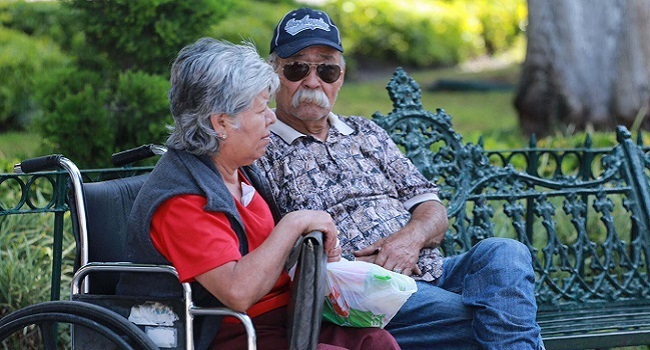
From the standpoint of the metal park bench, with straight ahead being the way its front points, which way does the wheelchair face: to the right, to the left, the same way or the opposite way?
to the left

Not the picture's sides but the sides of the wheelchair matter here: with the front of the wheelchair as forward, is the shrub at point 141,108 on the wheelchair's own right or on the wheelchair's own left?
on the wheelchair's own left

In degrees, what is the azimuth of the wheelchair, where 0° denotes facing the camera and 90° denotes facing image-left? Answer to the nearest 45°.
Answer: approximately 315°

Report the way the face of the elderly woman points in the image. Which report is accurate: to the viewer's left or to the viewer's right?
to the viewer's right

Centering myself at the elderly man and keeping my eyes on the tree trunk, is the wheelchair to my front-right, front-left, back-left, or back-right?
back-left

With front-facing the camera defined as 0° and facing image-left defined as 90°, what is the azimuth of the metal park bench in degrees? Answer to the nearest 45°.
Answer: approximately 0°

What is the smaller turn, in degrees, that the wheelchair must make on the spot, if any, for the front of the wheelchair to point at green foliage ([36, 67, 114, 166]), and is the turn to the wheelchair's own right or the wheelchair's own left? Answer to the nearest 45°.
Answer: approximately 135° to the wheelchair's own left

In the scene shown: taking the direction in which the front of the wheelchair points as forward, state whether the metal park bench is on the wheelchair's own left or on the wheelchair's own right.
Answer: on the wheelchair's own left

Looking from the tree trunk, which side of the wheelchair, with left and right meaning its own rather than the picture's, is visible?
left
